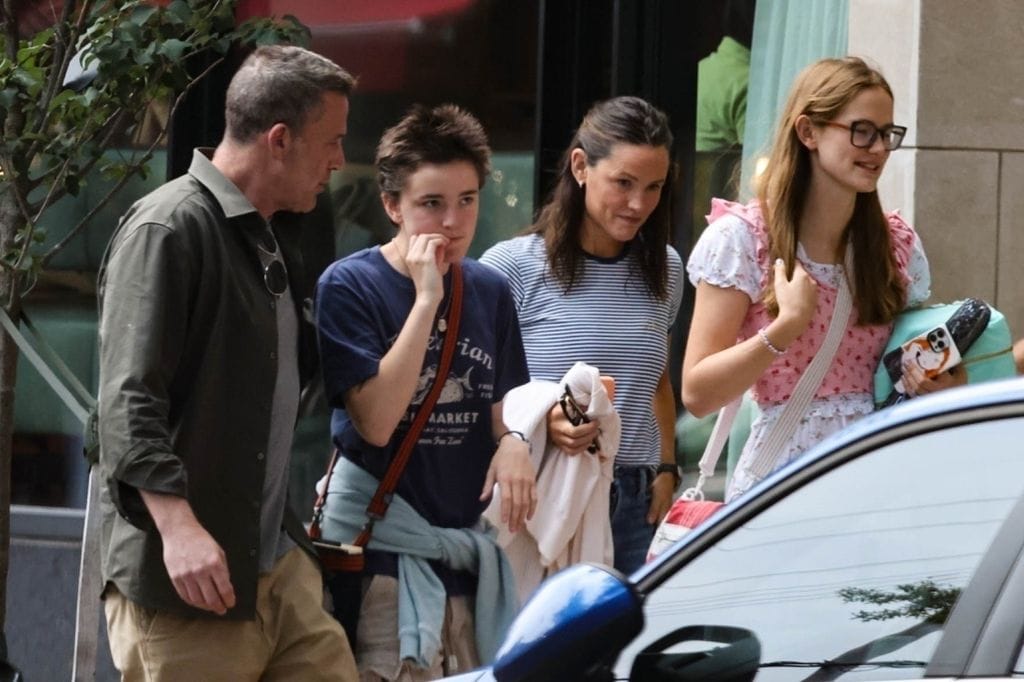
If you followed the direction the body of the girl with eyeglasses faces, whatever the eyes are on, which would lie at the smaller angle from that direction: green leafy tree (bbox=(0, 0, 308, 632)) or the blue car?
the blue car

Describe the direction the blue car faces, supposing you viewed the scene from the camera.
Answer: facing to the left of the viewer

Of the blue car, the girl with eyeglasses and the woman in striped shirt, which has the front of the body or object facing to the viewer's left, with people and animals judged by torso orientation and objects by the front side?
the blue car

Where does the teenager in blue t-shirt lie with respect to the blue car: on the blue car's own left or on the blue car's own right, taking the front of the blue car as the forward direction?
on the blue car's own right

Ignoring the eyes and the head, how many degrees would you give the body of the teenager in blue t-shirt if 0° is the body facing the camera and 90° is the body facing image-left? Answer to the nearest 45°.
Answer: approximately 315°

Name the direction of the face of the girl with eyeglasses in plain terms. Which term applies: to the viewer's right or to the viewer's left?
to the viewer's right

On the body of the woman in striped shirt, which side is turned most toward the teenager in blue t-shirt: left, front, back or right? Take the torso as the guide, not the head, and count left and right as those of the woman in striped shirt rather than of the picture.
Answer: right

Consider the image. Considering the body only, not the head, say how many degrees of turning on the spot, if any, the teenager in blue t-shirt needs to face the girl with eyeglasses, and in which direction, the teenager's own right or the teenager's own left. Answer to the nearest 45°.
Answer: approximately 45° to the teenager's own left

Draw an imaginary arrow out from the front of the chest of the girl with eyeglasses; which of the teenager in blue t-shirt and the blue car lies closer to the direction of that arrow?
the blue car

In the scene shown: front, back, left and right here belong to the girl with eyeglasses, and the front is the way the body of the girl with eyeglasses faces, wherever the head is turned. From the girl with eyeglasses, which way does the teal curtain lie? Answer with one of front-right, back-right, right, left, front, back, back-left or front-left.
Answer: back-left

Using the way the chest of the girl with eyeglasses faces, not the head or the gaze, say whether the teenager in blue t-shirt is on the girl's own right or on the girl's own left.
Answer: on the girl's own right
